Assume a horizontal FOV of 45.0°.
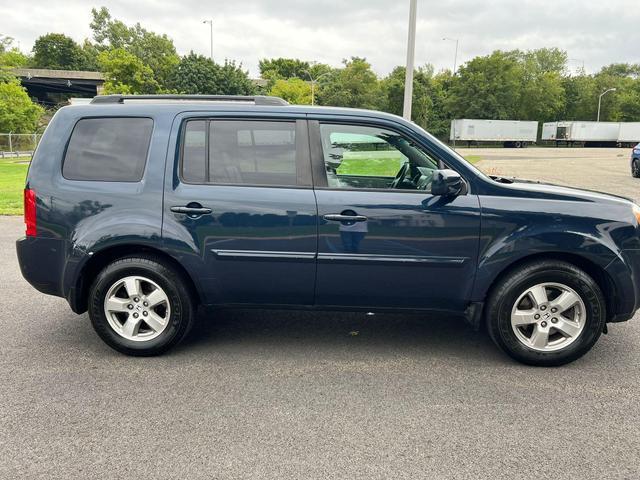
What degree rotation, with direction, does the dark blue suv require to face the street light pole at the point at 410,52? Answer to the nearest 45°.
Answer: approximately 90° to its left

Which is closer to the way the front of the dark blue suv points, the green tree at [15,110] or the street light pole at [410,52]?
the street light pole

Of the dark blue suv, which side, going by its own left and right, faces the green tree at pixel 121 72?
left

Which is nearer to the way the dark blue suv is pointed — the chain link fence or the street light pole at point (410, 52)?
the street light pole

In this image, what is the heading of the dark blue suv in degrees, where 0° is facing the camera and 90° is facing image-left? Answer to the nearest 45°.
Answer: approximately 270°

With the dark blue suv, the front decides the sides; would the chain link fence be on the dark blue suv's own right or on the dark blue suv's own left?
on the dark blue suv's own left

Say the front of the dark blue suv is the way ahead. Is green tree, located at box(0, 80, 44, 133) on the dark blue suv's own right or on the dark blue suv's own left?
on the dark blue suv's own left
